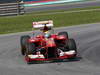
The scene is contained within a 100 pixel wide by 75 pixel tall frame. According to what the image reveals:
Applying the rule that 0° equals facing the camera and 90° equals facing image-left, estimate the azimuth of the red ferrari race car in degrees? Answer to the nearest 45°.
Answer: approximately 0°
